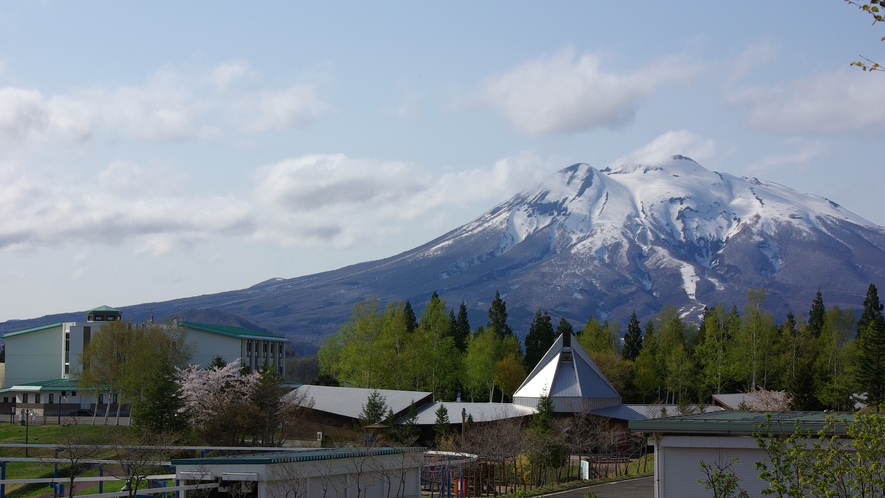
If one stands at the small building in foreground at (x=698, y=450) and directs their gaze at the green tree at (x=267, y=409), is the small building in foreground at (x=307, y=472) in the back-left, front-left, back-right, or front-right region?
front-left

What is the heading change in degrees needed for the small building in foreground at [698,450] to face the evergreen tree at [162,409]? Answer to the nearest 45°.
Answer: approximately 135° to its right

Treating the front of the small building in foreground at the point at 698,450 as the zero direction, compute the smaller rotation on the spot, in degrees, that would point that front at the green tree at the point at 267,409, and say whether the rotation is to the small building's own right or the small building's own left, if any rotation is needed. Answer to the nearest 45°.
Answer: approximately 135° to the small building's own right

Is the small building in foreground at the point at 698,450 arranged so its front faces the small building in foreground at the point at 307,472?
no

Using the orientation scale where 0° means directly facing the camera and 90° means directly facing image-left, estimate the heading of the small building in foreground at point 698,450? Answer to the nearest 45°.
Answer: approximately 0°

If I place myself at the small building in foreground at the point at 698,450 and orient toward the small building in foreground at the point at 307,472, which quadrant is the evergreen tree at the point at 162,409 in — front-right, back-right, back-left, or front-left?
front-right
